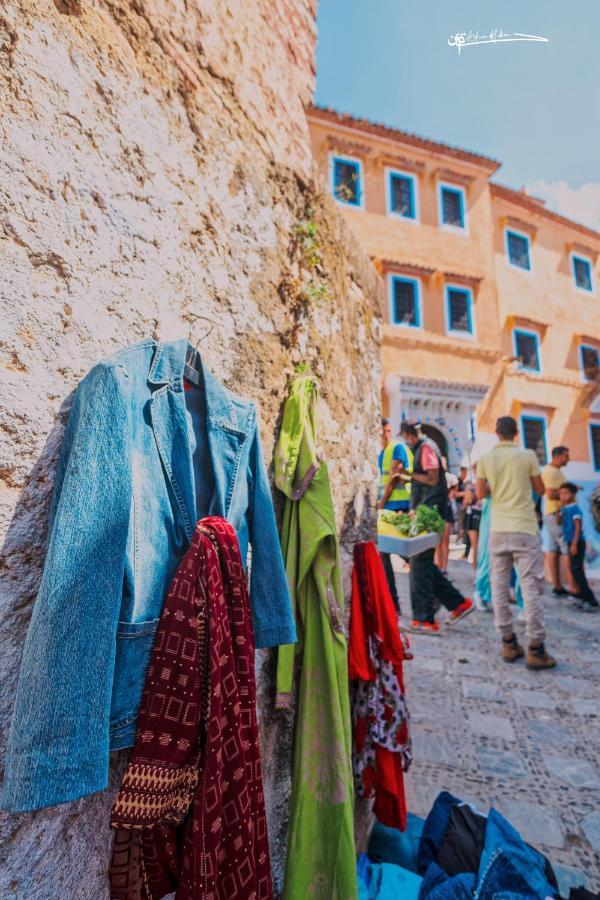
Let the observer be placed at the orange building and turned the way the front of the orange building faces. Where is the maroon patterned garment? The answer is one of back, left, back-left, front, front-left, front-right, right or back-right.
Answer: front-right

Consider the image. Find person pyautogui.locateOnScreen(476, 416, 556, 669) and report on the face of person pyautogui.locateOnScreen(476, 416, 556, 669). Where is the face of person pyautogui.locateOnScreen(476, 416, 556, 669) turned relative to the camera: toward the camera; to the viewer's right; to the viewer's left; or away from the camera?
away from the camera

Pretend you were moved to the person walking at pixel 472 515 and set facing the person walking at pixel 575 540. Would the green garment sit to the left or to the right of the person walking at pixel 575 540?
right

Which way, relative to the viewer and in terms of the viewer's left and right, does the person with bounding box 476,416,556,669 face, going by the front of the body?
facing away from the viewer

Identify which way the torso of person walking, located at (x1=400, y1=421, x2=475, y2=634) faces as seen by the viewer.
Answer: to the viewer's left

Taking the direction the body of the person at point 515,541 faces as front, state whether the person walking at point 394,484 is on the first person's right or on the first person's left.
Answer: on the first person's left

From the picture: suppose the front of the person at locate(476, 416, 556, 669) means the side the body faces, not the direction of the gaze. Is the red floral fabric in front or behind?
behind

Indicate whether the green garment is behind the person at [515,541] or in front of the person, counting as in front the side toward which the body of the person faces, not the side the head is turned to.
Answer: behind

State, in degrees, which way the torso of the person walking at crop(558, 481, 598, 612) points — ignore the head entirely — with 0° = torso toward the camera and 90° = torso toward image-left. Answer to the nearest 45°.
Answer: approximately 45°

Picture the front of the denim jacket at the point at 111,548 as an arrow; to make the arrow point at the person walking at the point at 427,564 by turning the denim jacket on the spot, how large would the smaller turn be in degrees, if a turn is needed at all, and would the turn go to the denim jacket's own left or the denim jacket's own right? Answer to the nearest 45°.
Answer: approximately 90° to the denim jacket's own left

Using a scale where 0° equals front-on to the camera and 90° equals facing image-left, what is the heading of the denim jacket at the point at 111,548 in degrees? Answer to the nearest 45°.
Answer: approximately 315°

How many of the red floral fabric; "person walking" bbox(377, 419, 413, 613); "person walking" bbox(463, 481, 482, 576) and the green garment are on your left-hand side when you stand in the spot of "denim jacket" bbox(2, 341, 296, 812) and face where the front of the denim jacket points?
4
